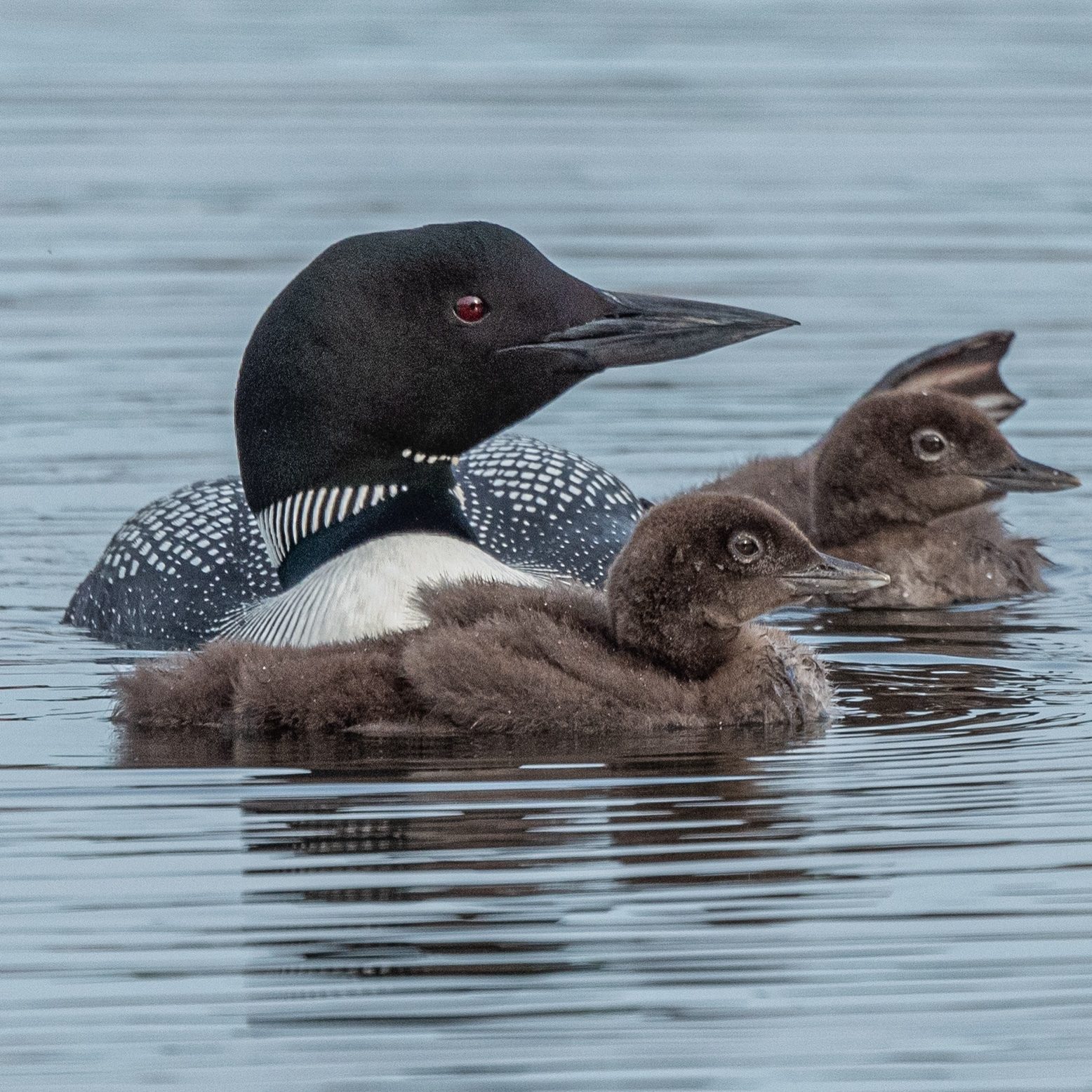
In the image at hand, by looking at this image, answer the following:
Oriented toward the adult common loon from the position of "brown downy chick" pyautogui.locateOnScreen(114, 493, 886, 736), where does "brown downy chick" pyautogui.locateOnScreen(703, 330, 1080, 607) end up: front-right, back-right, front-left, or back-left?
front-right

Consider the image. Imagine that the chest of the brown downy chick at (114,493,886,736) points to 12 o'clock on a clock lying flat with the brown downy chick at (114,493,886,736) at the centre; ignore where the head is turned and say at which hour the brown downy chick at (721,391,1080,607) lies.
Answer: the brown downy chick at (721,391,1080,607) is roughly at 10 o'clock from the brown downy chick at (114,493,886,736).

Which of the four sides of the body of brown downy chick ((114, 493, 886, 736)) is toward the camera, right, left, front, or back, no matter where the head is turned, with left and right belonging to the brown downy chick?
right

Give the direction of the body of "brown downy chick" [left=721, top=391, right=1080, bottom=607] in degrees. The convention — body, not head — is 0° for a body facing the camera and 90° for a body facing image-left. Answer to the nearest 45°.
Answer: approximately 270°

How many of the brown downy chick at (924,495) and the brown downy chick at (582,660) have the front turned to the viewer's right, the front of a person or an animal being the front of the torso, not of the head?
2

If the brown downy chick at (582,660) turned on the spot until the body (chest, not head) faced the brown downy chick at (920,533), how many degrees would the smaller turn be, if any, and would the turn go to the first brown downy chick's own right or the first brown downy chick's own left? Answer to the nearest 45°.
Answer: approximately 45° to the first brown downy chick's own left

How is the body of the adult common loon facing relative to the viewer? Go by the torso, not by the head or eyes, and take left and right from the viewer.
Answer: facing the viewer and to the right of the viewer
